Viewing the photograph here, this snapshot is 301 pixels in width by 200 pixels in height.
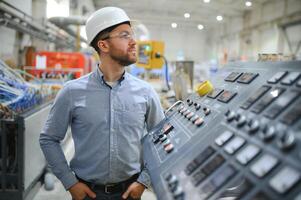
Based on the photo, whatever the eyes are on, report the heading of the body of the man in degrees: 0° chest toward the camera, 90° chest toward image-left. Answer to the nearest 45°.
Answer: approximately 0°

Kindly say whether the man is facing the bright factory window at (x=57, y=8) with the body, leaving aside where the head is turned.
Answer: no

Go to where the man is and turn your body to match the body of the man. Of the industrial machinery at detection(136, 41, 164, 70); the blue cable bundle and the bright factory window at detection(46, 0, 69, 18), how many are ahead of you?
0

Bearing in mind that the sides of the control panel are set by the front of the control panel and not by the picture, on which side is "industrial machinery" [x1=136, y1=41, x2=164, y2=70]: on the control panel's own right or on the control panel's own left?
on the control panel's own right

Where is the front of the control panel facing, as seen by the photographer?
facing the viewer and to the left of the viewer

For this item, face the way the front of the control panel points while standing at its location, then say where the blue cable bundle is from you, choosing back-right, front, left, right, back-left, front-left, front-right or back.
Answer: right

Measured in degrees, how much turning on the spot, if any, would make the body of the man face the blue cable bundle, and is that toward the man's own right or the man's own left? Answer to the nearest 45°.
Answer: approximately 135° to the man's own right

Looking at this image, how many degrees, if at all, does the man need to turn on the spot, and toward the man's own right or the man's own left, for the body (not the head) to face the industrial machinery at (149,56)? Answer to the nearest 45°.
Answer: approximately 180°

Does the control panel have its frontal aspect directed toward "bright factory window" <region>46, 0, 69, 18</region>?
no
